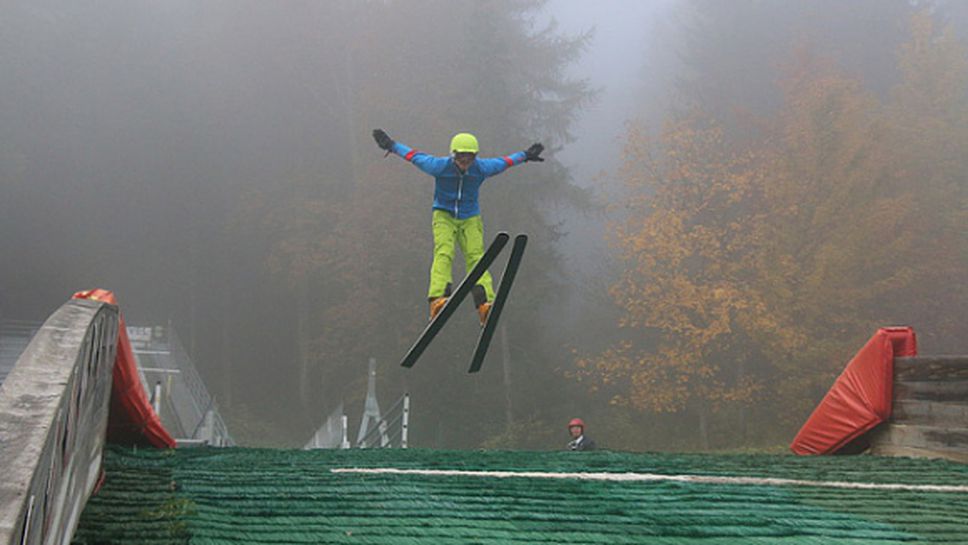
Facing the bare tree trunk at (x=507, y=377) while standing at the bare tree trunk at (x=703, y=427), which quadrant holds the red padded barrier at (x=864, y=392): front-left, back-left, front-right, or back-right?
back-left

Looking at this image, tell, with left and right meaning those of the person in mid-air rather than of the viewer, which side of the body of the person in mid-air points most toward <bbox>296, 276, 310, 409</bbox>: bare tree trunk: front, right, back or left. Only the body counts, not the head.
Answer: back

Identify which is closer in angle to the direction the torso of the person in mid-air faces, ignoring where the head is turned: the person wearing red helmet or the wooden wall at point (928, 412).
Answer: the wooden wall

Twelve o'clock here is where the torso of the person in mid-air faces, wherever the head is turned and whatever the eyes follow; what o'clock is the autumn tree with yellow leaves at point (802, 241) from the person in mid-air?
The autumn tree with yellow leaves is roughly at 7 o'clock from the person in mid-air.

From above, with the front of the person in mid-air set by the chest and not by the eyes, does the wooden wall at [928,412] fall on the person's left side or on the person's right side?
on the person's left side

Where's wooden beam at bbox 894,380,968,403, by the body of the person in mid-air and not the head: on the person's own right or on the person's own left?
on the person's own left

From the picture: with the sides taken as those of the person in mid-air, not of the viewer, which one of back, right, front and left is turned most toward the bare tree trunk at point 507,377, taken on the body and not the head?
back

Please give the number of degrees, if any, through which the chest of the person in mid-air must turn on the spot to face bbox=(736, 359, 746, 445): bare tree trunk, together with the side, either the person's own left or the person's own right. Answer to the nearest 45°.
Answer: approximately 135° to the person's own left

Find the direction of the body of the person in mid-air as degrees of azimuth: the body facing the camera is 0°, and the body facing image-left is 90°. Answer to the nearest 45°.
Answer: approximately 0°
